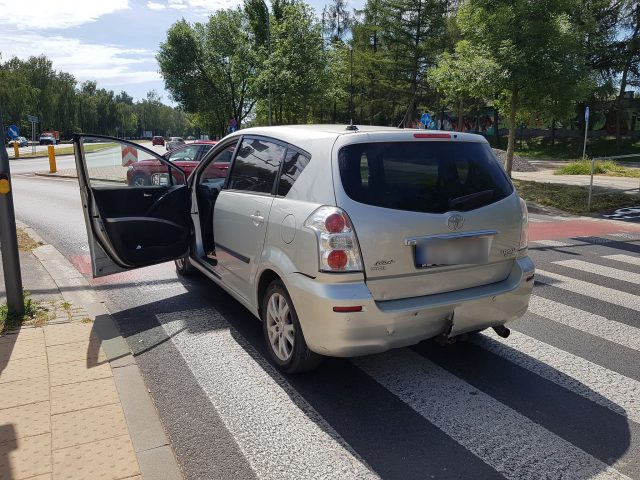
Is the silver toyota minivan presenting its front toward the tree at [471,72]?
no

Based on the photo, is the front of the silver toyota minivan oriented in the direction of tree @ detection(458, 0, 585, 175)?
no

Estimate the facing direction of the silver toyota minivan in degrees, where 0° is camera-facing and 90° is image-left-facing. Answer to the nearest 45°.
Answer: approximately 135°

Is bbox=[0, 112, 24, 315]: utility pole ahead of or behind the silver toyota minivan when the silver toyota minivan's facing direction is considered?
ahead
